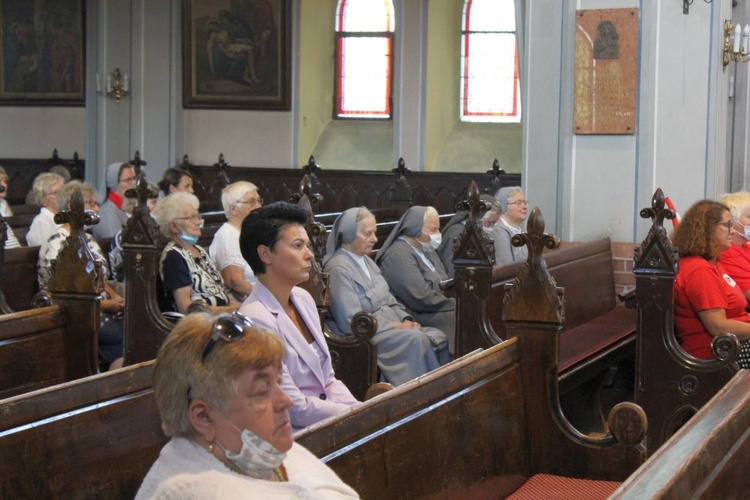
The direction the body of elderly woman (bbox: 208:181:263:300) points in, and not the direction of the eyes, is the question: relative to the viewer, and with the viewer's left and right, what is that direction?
facing to the right of the viewer

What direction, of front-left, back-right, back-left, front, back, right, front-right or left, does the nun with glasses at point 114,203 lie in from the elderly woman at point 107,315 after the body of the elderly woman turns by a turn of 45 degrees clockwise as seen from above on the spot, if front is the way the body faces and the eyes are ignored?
back-left

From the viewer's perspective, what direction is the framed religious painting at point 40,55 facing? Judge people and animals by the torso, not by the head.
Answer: toward the camera

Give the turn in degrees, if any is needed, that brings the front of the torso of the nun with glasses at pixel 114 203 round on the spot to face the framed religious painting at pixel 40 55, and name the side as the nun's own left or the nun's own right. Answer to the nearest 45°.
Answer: approximately 90° to the nun's own left

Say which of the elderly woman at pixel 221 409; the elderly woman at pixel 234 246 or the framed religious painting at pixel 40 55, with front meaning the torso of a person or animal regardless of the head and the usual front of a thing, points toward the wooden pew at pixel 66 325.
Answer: the framed religious painting

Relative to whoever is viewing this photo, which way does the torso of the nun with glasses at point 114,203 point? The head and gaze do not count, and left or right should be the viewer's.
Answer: facing to the right of the viewer

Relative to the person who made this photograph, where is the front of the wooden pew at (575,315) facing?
facing the viewer and to the right of the viewer

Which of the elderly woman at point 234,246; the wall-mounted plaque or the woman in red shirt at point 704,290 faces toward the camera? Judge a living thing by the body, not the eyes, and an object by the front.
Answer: the wall-mounted plaque

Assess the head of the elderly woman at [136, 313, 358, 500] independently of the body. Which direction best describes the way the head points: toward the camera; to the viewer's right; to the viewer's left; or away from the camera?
to the viewer's right

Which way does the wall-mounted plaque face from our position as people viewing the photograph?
facing the viewer

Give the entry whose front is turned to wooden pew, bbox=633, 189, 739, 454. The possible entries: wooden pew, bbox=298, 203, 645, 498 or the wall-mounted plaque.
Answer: the wall-mounted plaque

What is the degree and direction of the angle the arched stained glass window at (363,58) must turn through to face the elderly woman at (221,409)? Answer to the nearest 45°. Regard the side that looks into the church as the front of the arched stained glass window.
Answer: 0° — it already faces them

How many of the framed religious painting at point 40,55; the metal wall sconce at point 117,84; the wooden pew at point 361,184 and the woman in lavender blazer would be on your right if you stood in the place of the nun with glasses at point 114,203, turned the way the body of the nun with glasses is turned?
1

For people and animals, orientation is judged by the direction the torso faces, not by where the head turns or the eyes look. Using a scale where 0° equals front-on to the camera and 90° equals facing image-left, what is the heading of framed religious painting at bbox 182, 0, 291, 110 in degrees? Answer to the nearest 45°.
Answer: approximately 0°

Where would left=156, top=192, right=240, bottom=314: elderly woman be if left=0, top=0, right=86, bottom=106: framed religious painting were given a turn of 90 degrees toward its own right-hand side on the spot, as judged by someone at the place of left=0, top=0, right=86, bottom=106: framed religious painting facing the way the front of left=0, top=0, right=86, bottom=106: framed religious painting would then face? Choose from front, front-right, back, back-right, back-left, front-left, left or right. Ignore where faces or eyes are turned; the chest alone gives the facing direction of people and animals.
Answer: left

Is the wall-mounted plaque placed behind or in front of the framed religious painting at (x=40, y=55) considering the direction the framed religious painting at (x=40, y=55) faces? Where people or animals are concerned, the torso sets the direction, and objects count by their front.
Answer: in front
